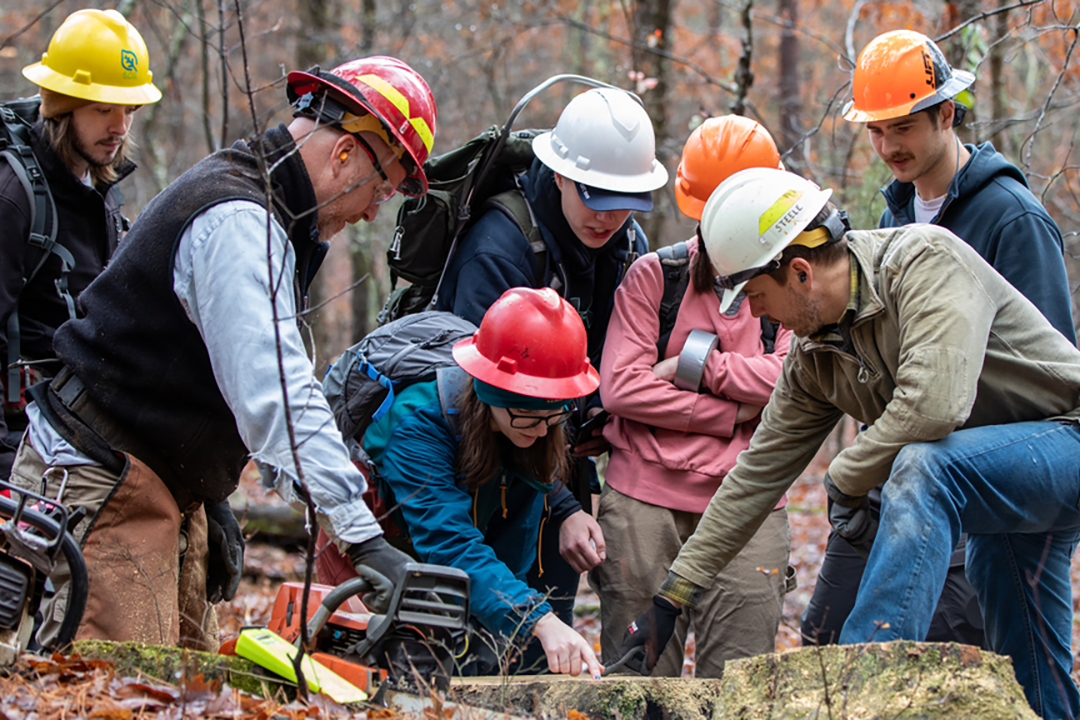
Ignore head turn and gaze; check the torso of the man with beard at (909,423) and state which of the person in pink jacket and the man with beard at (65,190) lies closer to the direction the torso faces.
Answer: the man with beard

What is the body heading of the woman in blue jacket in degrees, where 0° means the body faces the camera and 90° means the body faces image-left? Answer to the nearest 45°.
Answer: approximately 315°

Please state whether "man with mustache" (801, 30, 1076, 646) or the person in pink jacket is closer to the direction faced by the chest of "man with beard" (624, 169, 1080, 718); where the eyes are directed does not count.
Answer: the person in pink jacket

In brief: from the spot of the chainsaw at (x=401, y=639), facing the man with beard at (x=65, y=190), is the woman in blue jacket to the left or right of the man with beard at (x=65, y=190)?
right

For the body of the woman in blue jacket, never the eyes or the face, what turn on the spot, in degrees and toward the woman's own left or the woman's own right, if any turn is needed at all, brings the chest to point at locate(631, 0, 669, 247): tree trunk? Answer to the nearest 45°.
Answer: approximately 135° to the woman's own left

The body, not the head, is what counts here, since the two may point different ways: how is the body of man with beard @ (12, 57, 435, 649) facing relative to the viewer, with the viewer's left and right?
facing to the right of the viewer

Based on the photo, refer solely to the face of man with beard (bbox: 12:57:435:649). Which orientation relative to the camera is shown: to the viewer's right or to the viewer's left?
to the viewer's right

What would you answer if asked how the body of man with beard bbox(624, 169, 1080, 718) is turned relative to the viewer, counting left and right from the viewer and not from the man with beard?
facing to the left of the viewer
